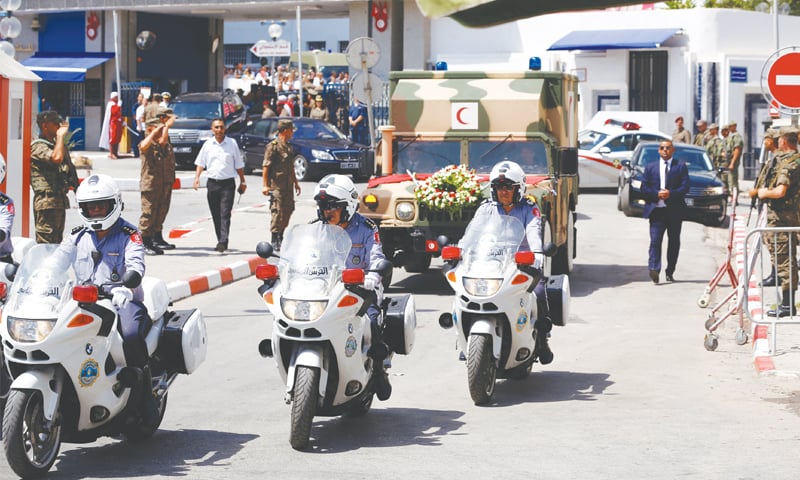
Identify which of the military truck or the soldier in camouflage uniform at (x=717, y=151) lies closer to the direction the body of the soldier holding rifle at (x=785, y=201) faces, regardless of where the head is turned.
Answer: the military truck

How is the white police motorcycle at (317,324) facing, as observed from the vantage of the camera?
facing the viewer and to the left of the viewer

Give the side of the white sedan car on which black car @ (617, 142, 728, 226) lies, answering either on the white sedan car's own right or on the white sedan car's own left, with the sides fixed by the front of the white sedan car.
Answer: on the white sedan car's own left

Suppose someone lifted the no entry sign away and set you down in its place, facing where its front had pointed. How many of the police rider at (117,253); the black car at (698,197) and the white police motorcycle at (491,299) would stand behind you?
1

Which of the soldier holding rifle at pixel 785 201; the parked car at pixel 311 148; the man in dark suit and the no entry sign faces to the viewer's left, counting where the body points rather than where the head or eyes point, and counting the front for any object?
the soldier holding rifle

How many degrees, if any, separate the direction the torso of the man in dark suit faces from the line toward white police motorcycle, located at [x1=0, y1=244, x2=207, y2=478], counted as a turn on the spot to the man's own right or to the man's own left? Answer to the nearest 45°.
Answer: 0° — they already face it

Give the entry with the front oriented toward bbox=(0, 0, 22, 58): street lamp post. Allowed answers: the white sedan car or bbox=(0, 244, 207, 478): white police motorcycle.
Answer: the white sedan car

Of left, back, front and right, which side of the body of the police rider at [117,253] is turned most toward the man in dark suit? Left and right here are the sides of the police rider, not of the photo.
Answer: back

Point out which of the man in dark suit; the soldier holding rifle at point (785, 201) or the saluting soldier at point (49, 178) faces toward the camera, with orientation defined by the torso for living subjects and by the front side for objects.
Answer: the man in dark suit

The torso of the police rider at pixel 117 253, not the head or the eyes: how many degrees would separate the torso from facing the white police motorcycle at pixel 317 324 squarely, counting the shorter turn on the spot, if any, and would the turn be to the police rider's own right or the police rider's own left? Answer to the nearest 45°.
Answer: approximately 135° to the police rider's own left
